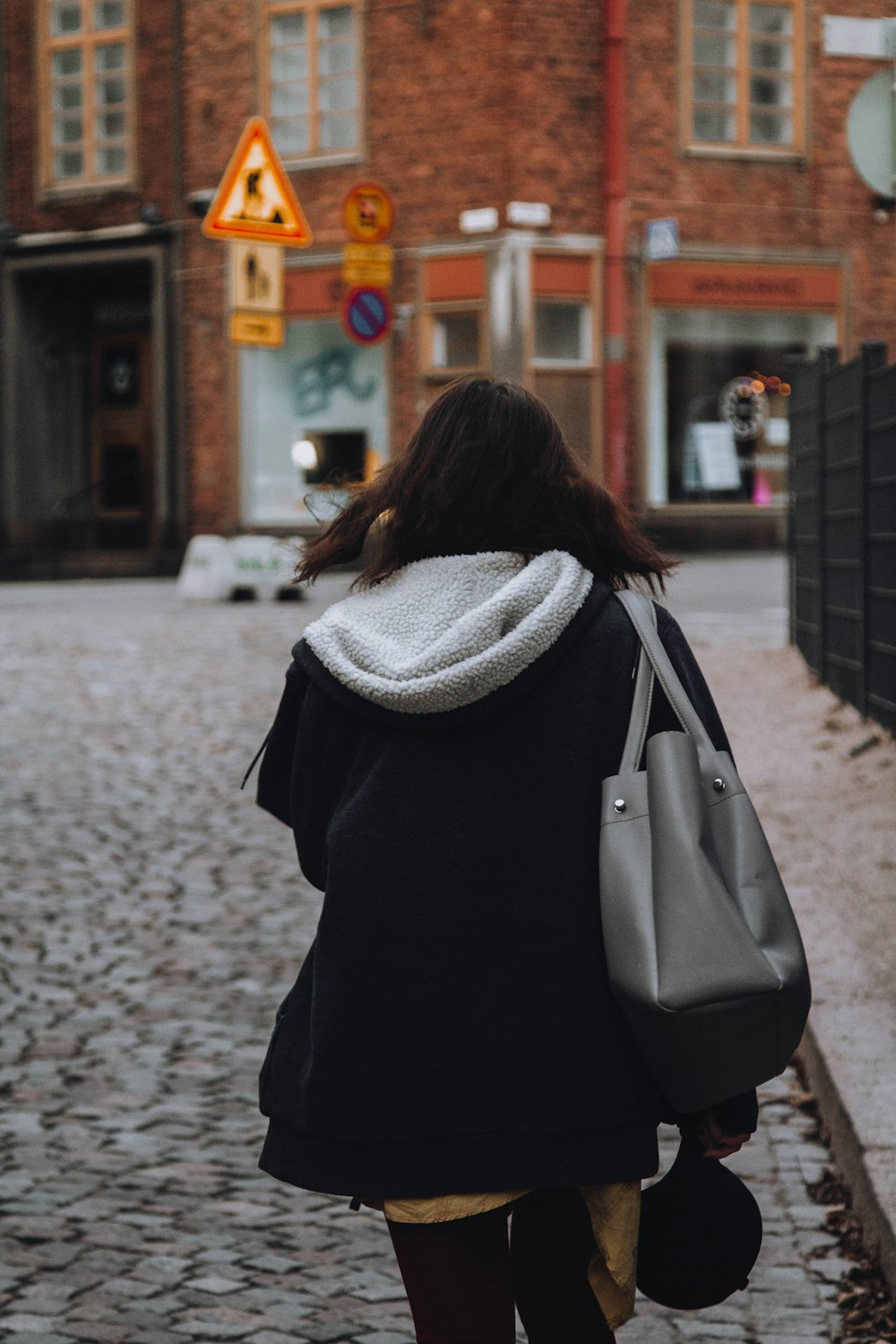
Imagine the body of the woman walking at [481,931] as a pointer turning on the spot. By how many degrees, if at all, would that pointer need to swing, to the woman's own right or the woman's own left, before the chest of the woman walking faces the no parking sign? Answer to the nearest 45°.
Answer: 0° — they already face it

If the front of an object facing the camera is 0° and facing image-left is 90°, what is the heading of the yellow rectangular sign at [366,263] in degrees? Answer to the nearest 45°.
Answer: approximately 0°

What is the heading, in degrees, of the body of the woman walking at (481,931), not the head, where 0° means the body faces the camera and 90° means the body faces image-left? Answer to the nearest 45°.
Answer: approximately 180°

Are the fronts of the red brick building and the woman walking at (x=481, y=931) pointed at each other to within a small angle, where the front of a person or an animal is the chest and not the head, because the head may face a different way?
yes

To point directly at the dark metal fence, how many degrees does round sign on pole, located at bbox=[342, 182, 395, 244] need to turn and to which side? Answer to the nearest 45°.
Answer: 0° — it already faces it

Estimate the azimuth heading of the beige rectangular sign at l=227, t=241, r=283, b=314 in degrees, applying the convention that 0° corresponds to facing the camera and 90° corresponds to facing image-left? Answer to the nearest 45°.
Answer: approximately 0°
